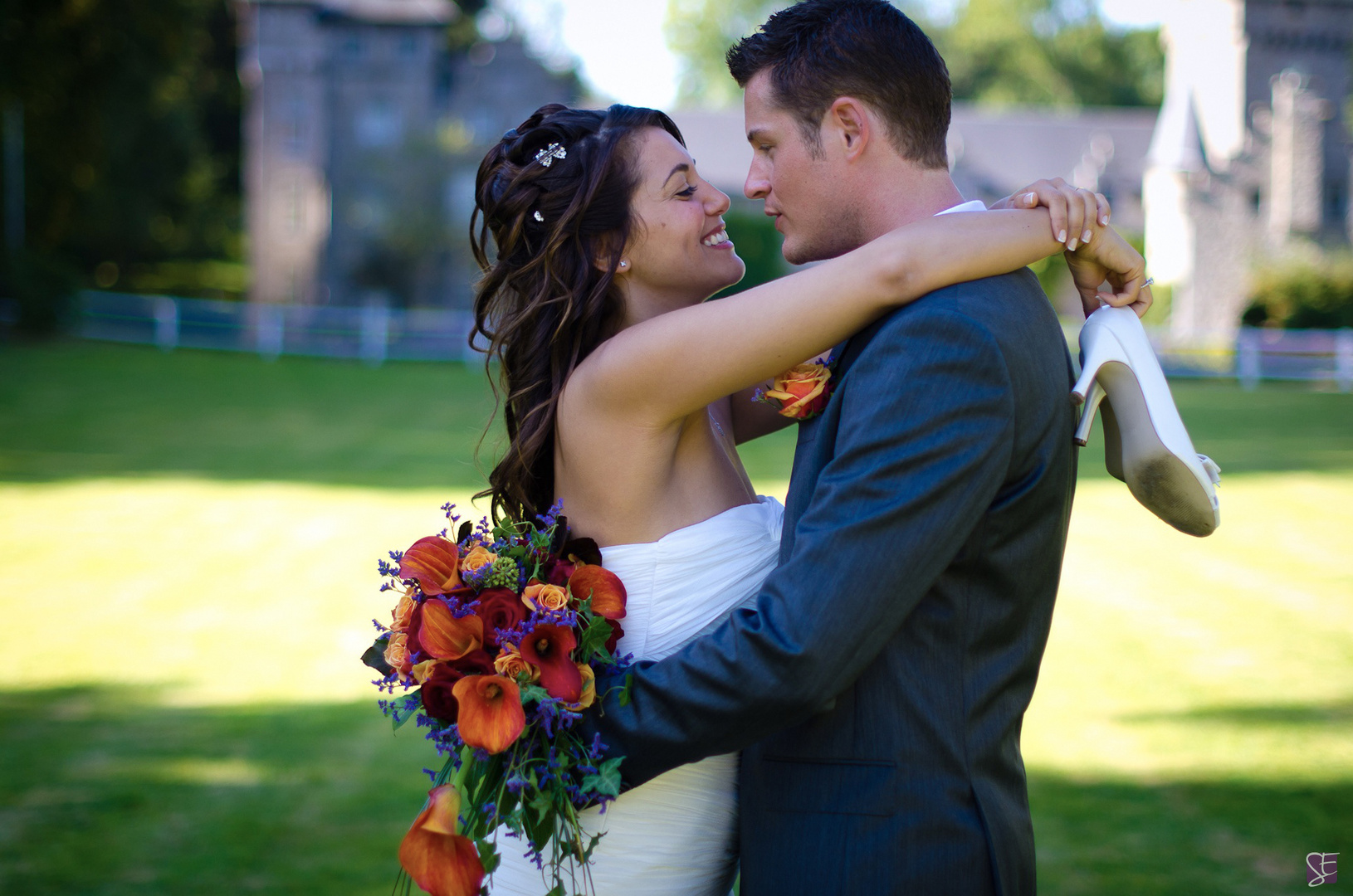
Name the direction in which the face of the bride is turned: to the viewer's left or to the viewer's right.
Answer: to the viewer's right

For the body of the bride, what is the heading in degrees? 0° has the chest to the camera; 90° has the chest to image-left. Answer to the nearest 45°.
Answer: approximately 270°

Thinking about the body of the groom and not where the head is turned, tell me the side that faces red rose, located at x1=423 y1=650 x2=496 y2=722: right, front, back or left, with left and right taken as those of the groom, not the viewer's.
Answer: front

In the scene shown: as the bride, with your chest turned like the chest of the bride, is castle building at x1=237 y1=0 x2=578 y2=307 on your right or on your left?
on your left

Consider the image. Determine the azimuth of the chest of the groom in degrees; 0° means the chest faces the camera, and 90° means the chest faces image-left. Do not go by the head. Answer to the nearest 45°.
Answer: approximately 90°

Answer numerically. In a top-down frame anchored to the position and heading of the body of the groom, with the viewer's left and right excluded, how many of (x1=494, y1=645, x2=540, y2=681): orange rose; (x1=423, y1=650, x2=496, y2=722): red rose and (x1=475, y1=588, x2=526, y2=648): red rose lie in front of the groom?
3

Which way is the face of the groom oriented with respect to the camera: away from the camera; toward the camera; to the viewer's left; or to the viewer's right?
to the viewer's left

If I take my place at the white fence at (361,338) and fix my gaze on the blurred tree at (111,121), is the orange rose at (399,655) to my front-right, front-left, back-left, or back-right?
back-left

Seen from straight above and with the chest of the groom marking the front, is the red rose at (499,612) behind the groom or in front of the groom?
in front

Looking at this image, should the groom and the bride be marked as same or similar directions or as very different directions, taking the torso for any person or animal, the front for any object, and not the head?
very different directions
